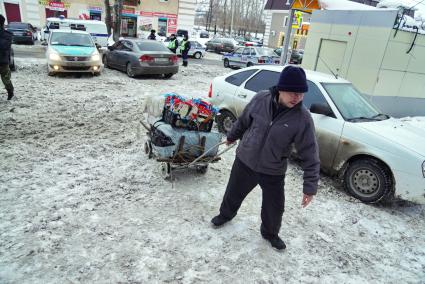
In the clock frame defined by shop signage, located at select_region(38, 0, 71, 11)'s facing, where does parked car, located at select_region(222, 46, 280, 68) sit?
The parked car is roughly at 11 o'clock from the shop signage.

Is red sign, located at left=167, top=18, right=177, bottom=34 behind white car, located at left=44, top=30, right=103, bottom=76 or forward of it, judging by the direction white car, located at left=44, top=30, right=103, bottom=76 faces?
behind

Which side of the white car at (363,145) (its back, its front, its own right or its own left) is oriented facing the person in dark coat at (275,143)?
right

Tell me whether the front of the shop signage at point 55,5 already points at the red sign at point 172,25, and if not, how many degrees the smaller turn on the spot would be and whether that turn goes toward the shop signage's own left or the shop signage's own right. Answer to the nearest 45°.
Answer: approximately 90° to the shop signage's own left

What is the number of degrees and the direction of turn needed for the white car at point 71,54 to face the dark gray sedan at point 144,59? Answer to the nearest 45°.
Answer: approximately 90° to its left

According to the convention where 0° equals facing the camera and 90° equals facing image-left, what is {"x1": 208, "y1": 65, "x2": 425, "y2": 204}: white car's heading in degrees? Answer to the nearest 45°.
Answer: approximately 315°
